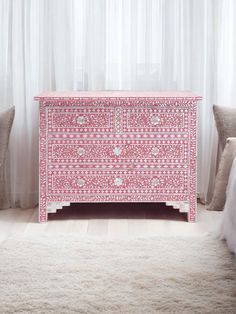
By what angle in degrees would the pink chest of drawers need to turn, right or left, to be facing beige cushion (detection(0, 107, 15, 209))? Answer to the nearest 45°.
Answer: approximately 135° to its right

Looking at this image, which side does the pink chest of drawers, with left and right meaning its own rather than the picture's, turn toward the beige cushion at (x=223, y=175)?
left

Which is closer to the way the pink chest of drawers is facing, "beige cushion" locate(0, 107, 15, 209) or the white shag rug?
the white shag rug

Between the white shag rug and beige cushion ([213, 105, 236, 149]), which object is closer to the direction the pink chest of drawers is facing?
the white shag rug

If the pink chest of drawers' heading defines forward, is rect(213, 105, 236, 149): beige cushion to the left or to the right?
on its left

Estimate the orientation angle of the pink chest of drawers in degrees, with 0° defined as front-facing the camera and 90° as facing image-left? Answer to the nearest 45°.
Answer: approximately 0°
